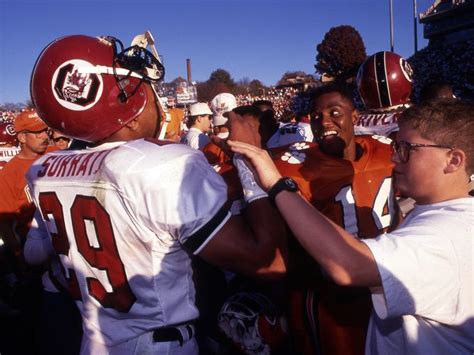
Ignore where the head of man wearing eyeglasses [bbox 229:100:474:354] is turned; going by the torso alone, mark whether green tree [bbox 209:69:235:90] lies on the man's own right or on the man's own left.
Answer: on the man's own right

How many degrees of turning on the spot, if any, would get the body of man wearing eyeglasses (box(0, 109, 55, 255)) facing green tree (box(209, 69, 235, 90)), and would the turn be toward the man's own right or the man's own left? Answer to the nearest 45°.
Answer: approximately 90° to the man's own left

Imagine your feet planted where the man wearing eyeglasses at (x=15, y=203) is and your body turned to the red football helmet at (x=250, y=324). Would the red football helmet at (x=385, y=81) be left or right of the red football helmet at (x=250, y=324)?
left

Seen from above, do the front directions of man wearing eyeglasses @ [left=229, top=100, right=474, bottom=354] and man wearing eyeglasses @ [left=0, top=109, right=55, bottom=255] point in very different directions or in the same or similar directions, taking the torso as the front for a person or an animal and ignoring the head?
very different directions

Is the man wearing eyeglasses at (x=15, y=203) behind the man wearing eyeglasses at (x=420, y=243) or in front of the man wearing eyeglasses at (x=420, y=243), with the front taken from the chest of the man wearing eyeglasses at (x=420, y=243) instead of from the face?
in front

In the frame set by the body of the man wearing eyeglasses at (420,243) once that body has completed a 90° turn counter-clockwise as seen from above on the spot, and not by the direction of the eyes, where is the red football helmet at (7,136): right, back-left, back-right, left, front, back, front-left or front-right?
back-right

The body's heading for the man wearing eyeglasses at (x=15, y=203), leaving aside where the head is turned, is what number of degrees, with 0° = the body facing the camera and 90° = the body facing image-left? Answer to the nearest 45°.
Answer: approximately 315°

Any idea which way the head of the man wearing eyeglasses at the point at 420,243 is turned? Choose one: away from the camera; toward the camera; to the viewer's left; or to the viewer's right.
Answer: to the viewer's left

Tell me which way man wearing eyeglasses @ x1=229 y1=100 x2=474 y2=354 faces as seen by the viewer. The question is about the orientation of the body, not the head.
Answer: to the viewer's left
